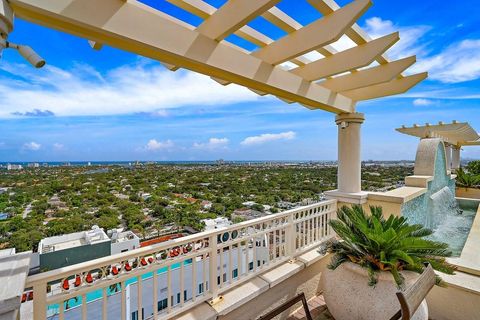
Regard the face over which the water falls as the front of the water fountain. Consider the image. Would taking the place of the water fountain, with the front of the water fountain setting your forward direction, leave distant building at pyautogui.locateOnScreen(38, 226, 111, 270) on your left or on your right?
on your right

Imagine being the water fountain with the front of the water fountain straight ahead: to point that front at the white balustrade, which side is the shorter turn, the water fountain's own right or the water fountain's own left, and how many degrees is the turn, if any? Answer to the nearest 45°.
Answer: approximately 45° to the water fountain's own right

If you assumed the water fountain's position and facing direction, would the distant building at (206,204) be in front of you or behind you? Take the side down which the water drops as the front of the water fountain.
behind

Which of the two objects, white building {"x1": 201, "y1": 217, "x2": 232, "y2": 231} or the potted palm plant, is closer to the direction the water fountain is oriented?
the potted palm plant

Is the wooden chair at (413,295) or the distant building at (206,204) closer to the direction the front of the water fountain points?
the wooden chair

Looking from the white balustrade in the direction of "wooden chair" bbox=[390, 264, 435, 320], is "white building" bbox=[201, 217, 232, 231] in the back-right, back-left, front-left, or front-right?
back-left

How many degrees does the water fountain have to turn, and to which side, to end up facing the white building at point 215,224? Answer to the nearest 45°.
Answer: approximately 90° to its right

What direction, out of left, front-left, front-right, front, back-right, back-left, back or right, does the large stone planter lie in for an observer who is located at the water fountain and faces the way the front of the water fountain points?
front-right

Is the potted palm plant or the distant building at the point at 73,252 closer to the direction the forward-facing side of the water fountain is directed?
the potted palm plant

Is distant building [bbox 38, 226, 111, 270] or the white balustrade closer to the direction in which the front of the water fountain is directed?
the white balustrade
